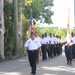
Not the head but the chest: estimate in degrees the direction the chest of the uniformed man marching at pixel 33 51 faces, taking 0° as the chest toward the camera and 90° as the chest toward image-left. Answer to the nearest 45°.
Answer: approximately 0°
